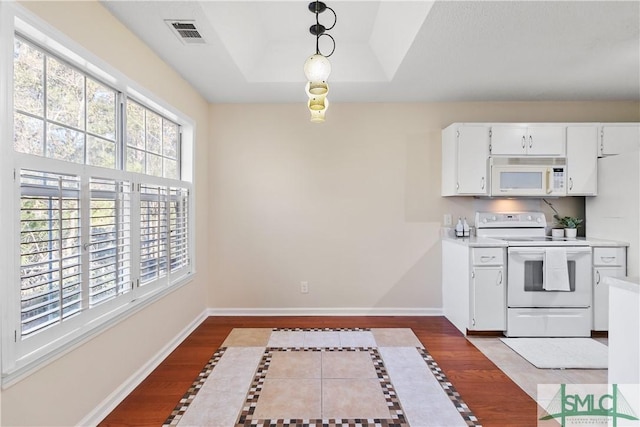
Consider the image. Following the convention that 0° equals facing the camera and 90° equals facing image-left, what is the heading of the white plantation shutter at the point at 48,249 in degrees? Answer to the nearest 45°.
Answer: approximately 315°

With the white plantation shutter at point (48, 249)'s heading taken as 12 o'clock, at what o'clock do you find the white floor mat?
The white floor mat is roughly at 11 o'clock from the white plantation shutter.

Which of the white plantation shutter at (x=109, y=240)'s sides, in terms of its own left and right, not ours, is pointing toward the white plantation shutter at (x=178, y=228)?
left

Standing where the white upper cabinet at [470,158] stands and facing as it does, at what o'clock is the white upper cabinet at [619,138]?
the white upper cabinet at [619,138] is roughly at 10 o'clock from the white upper cabinet at [470,158].

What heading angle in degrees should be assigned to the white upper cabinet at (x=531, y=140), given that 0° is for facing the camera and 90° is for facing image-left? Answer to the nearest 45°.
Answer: approximately 0°

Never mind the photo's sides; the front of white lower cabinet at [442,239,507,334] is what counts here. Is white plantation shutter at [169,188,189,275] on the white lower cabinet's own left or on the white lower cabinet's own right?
on the white lower cabinet's own right

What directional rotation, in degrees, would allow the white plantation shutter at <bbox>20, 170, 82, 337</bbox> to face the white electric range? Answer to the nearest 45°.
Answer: approximately 45° to its left

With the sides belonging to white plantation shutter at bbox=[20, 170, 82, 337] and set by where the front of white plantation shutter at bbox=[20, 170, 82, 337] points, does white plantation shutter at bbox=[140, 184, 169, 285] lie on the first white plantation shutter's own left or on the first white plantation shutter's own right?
on the first white plantation shutter's own left
